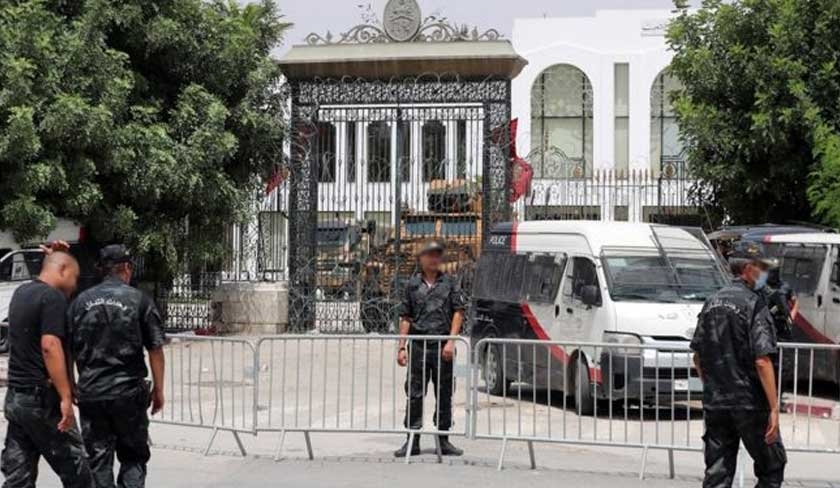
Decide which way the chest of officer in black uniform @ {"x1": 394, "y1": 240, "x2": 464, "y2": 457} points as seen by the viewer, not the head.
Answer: toward the camera

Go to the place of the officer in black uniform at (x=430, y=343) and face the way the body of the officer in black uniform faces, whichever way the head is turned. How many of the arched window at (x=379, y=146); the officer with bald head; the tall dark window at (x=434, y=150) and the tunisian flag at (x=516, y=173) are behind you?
3

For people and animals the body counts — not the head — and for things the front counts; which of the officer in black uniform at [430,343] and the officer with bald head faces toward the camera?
the officer in black uniform

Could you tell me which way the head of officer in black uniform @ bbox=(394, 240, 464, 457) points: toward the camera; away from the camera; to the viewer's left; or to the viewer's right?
toward the camera

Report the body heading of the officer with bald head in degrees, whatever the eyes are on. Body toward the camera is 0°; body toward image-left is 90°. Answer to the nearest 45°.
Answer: approximately 225°

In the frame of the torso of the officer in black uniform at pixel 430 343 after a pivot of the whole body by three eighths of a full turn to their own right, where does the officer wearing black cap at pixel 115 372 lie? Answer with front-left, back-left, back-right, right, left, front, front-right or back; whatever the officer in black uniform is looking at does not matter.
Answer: left

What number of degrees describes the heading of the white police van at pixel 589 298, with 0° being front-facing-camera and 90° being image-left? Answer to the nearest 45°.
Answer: approximately 315°

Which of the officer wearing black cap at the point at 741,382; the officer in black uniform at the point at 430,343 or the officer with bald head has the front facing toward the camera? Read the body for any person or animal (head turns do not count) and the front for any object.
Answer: the officer in black uniform

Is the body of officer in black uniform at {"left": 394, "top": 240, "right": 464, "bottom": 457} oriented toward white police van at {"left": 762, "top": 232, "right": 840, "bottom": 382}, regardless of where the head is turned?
no

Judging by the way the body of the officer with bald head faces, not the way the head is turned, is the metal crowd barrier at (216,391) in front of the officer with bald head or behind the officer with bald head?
in front

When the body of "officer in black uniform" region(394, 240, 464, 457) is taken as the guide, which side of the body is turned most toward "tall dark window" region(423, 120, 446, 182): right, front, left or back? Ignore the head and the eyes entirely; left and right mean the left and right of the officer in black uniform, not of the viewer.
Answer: back

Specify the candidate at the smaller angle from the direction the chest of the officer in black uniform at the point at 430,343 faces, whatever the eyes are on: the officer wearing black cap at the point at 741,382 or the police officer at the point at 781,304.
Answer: the officer wearing black cap

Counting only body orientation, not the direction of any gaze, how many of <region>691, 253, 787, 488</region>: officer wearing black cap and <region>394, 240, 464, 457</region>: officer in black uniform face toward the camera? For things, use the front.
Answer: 1

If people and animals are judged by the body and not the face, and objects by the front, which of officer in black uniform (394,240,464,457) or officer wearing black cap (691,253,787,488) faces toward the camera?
the officer in black uniform
